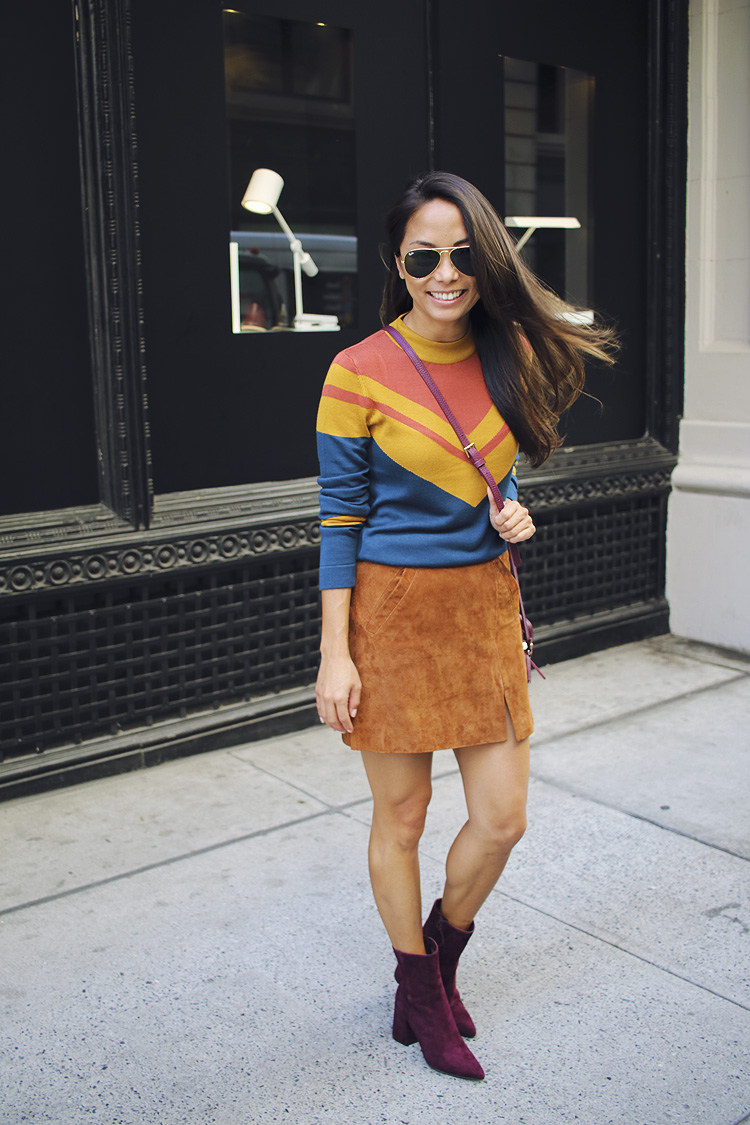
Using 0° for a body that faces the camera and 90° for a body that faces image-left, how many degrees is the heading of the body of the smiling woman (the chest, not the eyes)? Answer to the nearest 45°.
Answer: approximately 315°

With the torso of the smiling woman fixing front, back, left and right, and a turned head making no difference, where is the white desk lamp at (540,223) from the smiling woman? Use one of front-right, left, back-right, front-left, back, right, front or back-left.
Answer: back-left

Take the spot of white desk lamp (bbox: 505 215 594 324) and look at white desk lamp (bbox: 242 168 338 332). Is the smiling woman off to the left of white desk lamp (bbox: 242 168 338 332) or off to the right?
left

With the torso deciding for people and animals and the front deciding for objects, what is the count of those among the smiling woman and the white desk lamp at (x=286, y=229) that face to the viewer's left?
1

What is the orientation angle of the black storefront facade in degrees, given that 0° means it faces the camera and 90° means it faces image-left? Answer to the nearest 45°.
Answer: approximately 315°

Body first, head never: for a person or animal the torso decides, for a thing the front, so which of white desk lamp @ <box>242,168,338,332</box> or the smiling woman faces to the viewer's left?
the white desk lamp

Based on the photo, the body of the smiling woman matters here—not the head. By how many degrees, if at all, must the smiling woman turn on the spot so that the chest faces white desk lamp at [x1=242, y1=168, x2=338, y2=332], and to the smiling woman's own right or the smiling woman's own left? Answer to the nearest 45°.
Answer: approximately 135° to the smiling woman's own left

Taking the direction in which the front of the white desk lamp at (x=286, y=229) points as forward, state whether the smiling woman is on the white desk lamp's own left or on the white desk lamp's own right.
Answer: on the white desk lamp's own left

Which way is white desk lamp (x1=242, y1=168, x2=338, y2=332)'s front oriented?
to the viewer's left
